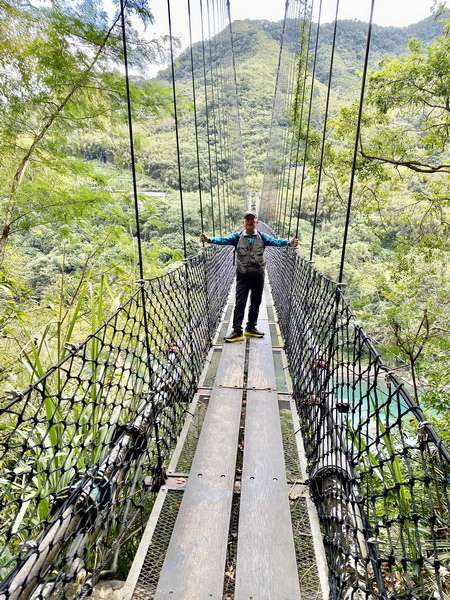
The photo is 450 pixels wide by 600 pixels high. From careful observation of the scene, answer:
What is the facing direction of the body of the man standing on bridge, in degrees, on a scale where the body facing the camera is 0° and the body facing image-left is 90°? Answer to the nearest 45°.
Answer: approximately 0°
